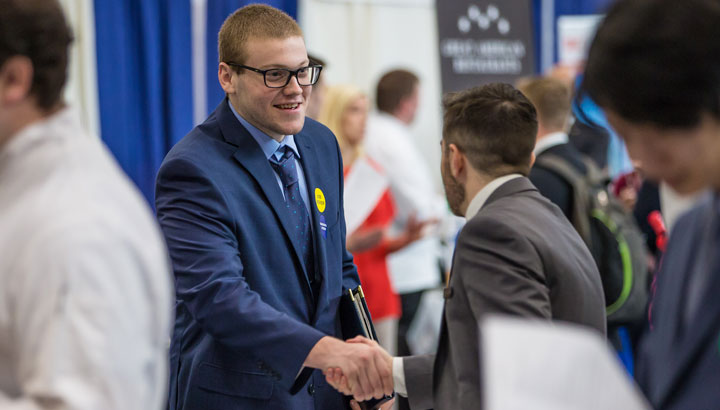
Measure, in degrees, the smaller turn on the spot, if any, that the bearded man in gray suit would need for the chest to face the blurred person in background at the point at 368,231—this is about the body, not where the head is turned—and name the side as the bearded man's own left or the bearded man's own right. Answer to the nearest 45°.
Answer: approximately 45° to the bearded man's own right

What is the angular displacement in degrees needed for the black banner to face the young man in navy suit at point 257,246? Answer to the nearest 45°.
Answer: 0° — it already faces them

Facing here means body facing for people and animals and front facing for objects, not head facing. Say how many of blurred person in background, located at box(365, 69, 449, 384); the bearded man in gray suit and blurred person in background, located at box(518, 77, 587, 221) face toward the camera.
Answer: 0

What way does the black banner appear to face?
toward the camera

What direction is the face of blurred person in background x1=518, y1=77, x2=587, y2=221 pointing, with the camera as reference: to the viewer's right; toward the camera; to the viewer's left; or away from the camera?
away from the camera

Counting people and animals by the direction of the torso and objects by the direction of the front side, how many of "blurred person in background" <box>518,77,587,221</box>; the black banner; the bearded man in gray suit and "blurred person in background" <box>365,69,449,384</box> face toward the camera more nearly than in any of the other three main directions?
1

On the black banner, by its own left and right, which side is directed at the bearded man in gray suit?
front

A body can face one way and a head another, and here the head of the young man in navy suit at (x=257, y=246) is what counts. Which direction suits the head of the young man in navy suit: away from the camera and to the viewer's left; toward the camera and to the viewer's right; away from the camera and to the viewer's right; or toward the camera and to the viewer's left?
toward the camera and to the viewer's right

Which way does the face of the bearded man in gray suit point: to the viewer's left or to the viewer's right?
to the viewer's left

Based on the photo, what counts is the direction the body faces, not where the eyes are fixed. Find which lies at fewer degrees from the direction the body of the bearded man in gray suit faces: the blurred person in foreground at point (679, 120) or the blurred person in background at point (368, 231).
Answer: the blurred person in background

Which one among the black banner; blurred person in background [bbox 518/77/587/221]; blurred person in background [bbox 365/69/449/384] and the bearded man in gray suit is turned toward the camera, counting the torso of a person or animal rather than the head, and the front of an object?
the black banner

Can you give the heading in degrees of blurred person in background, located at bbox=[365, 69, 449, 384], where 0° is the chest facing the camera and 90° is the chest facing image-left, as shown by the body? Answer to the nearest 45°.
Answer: approximately 225°

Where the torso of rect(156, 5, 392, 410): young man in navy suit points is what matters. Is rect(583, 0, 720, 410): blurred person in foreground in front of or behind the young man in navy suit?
in front

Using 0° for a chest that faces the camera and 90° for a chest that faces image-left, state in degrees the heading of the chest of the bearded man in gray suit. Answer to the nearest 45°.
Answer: approximately 135°

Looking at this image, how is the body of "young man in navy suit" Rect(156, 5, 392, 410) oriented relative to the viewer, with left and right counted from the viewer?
facing the viewer and to the right of the viewer

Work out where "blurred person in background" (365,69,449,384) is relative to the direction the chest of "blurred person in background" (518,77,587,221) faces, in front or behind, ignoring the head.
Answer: in front
